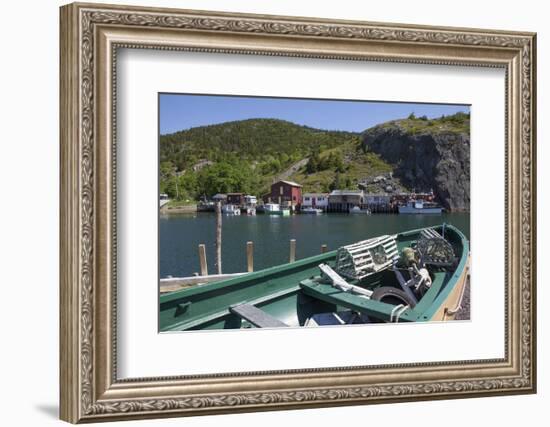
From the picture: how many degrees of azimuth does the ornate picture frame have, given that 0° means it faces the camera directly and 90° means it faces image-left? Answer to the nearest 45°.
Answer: approximately 315°
